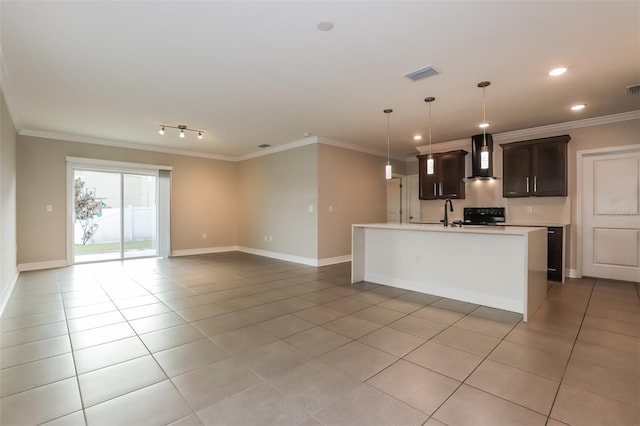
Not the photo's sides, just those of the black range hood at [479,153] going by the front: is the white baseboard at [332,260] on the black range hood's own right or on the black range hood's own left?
on the black range hood's own right

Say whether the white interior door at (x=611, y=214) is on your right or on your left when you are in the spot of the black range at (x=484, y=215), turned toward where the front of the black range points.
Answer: on your left

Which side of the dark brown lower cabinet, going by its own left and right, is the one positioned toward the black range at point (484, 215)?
right

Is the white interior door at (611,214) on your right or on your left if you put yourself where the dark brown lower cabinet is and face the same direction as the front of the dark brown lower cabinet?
on your left

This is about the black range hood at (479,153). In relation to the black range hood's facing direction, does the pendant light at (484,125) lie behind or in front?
in front

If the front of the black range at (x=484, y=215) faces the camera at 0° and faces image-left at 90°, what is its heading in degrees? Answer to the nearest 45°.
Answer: approximately 0°

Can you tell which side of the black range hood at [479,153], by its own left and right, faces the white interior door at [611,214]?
left

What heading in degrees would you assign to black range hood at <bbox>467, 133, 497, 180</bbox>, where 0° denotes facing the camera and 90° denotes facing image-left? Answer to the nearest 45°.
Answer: approximately 0°

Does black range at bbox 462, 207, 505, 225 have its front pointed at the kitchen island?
yes

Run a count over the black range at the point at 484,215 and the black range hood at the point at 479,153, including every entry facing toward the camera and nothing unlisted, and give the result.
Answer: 2
